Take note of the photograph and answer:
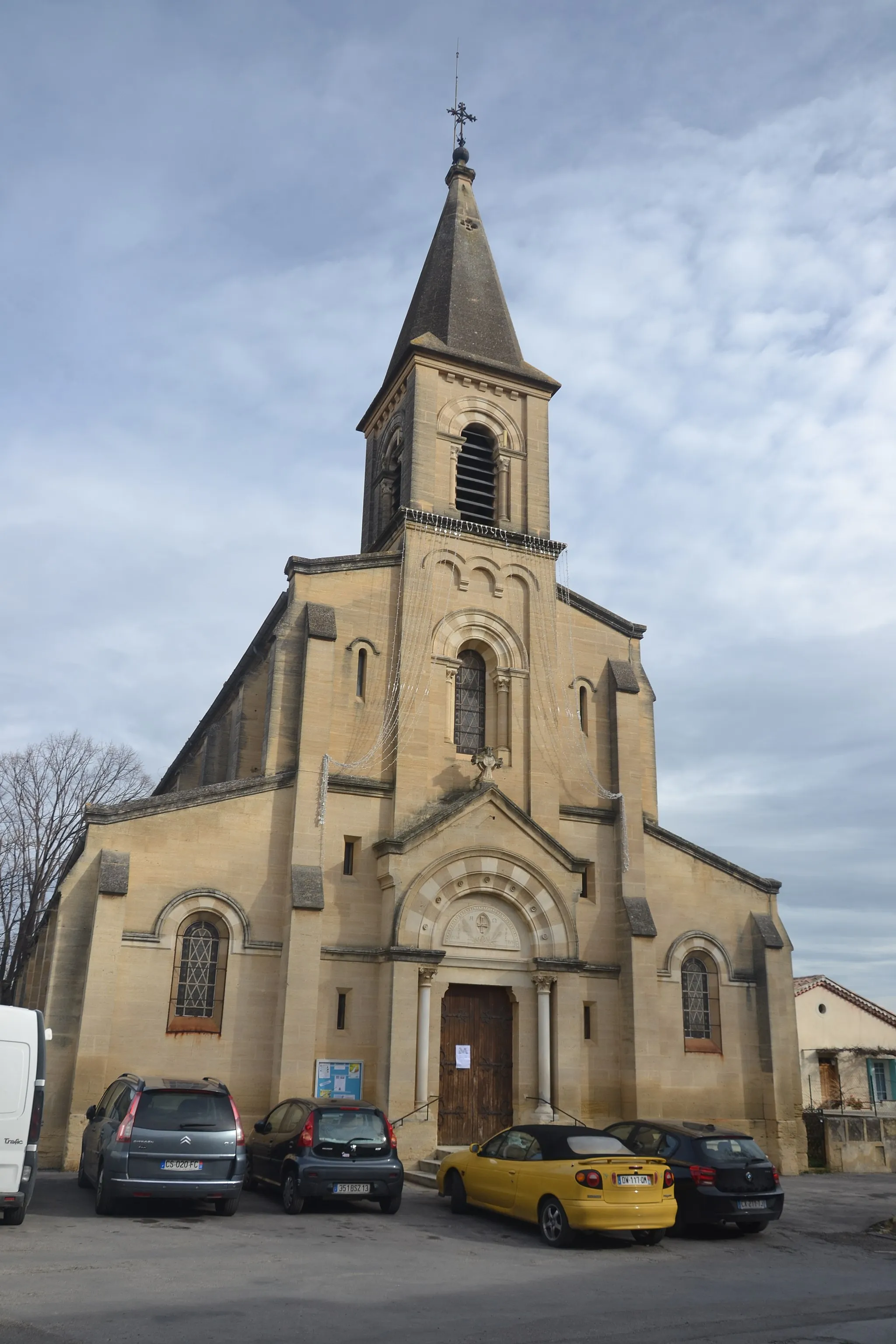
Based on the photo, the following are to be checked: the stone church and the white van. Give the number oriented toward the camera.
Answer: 1

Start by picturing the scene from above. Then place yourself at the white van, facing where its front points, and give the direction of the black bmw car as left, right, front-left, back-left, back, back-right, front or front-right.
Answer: right

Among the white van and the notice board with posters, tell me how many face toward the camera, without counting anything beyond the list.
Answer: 1

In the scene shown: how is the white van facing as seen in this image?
away from the camera

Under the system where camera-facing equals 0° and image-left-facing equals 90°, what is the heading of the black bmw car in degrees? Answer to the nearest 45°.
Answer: approximately 135°

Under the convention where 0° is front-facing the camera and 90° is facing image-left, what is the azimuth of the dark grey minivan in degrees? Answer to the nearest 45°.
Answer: approximately 180°

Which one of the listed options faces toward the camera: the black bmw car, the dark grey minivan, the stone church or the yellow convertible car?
the stone church

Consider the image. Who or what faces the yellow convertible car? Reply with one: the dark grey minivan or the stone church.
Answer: the stone church

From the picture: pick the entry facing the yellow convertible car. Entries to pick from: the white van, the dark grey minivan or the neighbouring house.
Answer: the neighbouring house

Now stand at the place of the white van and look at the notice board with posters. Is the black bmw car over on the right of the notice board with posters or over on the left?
right

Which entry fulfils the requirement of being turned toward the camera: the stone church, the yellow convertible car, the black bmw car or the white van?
the stone church

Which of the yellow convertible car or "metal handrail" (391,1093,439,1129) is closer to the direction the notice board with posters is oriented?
the yellow convertible car
